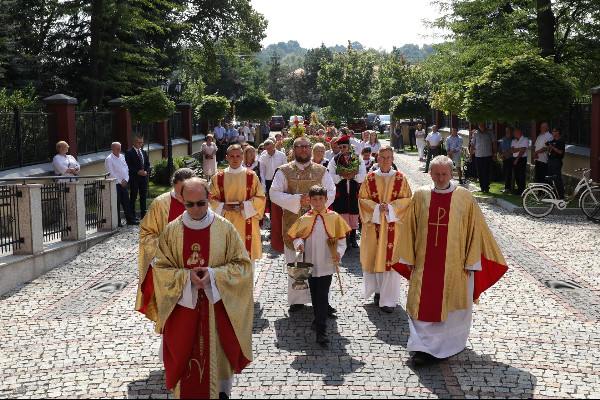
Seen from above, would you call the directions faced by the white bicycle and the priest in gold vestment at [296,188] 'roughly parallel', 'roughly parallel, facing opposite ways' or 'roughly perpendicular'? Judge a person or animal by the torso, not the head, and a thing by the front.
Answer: roughly perpendicular

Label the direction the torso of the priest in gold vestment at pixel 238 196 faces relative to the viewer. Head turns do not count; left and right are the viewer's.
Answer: facing the viewer

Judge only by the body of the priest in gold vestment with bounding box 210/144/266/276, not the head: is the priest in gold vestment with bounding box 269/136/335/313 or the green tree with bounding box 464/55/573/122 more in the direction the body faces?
the priest in gold vestment

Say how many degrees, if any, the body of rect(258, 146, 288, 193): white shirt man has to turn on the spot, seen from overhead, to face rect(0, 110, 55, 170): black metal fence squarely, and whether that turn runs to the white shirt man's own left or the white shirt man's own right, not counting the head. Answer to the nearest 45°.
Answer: approximately 90° to the white shirt man's own right

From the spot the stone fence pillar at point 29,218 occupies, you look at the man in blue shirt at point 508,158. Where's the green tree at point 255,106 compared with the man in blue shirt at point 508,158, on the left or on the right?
left

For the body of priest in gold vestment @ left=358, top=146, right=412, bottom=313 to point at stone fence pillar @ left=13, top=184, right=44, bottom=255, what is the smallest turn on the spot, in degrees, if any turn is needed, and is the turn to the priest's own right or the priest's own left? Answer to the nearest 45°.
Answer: approximately 90° to the priest's own right

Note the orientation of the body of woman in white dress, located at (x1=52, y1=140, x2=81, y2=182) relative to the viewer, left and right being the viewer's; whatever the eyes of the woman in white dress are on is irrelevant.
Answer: facing the viewer and to the right of the viewer

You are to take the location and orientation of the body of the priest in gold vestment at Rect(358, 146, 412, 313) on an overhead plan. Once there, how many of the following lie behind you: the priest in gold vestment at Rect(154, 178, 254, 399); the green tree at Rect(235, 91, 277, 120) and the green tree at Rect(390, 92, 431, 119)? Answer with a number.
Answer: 2

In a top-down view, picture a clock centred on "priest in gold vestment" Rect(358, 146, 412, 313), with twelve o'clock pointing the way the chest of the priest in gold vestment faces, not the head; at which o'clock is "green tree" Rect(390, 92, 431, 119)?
The green tree is roughly at 6 o'clock from the priest in gold vestment.

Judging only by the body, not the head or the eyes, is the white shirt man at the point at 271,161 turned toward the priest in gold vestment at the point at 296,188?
yes

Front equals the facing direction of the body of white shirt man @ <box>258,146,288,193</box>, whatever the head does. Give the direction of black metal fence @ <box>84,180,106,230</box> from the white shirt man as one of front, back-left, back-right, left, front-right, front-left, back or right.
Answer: right
